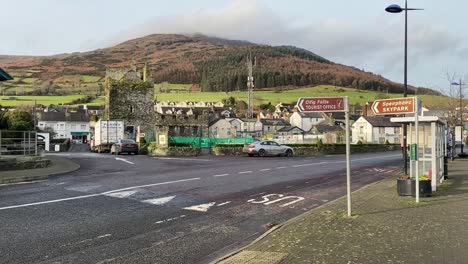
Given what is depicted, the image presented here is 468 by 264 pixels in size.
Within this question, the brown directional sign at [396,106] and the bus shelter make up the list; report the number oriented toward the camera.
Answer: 1

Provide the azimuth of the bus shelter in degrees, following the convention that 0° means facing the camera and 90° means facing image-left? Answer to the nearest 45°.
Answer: approximately 90°

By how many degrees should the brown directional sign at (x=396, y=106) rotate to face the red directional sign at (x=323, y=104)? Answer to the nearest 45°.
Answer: approximately 45° to its right

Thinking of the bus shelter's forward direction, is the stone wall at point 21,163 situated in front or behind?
in front

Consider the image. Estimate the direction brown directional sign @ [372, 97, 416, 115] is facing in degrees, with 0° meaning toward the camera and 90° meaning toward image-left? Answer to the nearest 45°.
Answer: approximately 0°

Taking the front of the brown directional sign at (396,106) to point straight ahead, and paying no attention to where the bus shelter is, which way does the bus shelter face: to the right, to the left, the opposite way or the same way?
to the right

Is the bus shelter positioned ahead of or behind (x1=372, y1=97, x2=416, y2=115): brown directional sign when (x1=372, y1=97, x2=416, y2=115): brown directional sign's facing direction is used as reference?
behind
